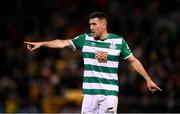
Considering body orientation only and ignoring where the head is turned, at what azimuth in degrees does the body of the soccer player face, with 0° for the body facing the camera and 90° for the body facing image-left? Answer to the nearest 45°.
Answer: approximately 0°
